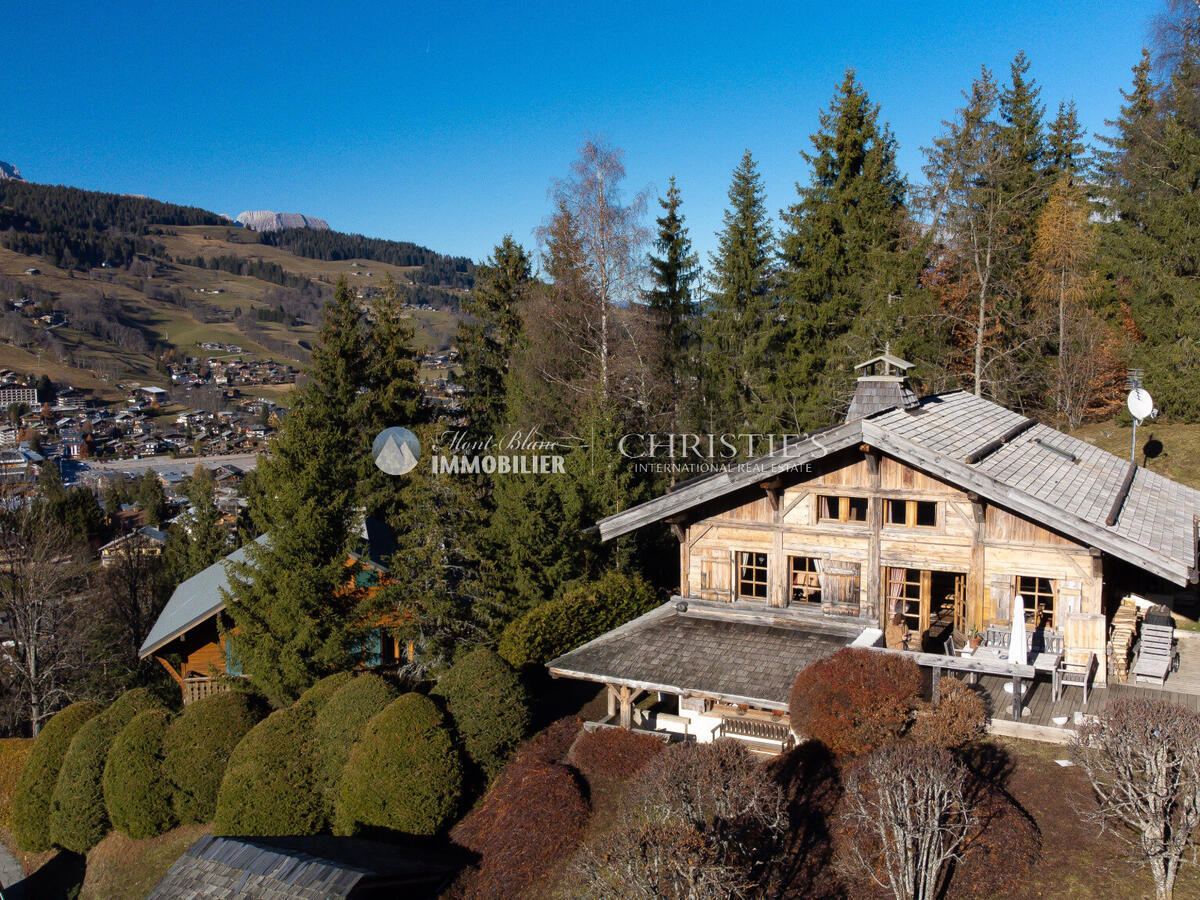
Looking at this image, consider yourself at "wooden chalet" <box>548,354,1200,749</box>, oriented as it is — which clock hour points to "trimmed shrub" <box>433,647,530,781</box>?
The trimmed shrub is roughly at 1 o'clock from the wooden chalet.

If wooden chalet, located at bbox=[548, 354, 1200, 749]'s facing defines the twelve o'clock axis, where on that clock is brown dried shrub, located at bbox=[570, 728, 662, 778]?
The brown dried shrub is roughly at 12 o'clock from the wooden chalet.

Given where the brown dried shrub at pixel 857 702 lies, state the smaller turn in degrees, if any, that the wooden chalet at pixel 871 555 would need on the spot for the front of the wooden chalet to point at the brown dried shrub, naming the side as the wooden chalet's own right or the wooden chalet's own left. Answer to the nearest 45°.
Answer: approximately 45° to the wooden chalet's own left

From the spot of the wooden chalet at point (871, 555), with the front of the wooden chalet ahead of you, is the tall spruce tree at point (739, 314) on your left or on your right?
on your right

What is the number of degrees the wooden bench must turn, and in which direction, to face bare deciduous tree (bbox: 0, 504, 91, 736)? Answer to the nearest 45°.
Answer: approximately 90° to its right

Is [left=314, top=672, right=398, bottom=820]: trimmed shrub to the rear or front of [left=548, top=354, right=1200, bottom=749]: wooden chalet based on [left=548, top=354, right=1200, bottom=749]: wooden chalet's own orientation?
to the front

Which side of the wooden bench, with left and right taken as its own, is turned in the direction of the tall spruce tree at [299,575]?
right

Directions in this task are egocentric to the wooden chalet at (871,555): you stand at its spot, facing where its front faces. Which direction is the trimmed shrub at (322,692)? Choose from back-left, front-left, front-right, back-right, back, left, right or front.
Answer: front-right

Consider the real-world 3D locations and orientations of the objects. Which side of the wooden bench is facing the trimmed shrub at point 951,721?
left

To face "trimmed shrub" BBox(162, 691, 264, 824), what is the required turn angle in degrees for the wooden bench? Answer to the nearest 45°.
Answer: approximately 45° to its right

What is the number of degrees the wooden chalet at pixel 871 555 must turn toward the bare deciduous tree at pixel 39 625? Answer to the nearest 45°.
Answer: approximately 45° to its right

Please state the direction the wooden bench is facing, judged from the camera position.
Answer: facing the viewer and to the left of the viewer

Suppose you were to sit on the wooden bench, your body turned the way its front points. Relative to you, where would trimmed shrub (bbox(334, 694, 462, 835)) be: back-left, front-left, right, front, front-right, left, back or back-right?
front-right

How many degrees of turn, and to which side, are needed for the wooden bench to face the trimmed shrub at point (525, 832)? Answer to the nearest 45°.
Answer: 0° — it already faces it

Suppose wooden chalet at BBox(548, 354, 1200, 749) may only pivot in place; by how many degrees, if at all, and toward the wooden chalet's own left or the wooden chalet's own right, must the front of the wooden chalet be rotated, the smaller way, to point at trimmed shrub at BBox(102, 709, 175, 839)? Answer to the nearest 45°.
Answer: approximately 45° to the wooden chalet's own right
